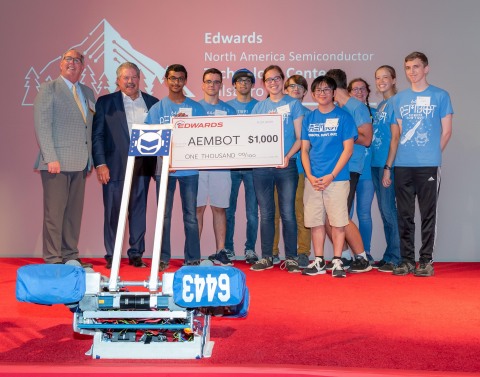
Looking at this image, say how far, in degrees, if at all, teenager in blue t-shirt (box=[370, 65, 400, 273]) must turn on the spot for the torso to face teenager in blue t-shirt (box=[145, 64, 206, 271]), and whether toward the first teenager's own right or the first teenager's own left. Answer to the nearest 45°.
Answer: approximately 45° to the first teenager's own right

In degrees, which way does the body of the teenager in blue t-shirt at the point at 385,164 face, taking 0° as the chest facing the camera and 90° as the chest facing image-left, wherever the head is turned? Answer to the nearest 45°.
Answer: approximately 45°

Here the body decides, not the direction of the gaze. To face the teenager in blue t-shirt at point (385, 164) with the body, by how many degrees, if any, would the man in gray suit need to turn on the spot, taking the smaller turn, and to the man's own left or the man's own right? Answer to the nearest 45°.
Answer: approximately 45° to the man's own left

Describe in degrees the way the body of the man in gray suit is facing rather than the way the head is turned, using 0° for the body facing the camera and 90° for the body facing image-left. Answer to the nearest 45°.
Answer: approximately 315°

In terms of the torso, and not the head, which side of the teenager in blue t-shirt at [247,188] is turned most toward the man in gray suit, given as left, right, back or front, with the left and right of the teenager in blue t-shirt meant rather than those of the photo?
right

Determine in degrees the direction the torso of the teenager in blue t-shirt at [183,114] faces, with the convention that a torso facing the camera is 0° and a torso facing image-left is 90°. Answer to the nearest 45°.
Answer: approximately 0°

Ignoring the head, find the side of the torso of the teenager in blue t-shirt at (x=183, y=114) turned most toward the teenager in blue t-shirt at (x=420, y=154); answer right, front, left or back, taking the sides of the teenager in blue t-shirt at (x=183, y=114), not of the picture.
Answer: left
